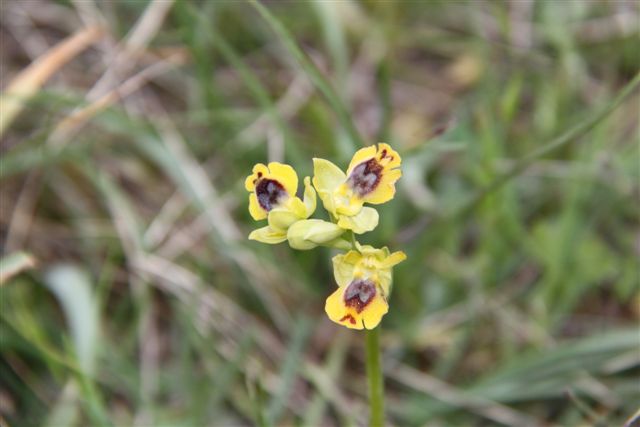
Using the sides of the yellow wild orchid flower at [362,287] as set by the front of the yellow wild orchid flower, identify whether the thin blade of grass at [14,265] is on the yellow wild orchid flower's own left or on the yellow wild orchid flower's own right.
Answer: on the yellow wild orchid flower's own right

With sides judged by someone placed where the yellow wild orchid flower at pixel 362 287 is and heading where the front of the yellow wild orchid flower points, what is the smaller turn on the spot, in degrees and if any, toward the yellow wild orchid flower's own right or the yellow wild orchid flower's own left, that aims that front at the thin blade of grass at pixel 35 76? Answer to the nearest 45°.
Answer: approximately 135° to the yellow wild orchid flower's own right

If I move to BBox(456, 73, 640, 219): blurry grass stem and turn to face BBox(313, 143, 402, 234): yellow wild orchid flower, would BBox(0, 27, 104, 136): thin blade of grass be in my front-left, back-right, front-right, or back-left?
front-right

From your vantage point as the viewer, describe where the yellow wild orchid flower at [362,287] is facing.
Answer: facing the viewer
